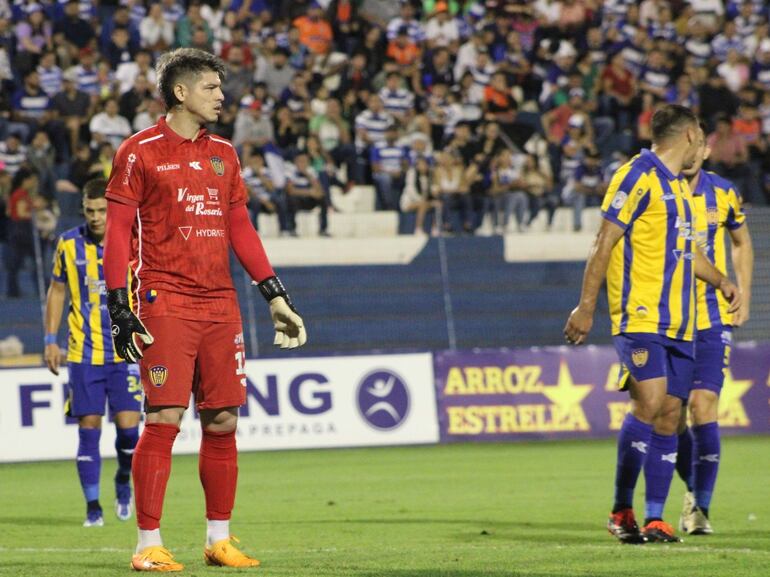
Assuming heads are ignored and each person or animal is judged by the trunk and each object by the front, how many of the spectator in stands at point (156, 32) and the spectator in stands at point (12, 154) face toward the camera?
2

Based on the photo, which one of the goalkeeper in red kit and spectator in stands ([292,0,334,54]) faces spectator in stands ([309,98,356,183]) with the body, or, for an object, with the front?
spectator in stands ([292,0,334,54])

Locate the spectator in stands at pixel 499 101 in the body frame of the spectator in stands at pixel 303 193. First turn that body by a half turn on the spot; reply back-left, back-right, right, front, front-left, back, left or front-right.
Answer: front-right

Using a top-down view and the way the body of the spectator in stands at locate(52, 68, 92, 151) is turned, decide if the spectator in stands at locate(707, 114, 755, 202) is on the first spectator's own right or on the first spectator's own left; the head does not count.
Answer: on the first spectator's own left

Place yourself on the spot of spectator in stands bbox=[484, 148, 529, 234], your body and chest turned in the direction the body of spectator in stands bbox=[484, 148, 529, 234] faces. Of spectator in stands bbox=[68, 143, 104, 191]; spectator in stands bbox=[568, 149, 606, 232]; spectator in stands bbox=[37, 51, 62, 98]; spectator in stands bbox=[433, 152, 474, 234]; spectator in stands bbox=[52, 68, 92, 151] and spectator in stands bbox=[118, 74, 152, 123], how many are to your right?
5

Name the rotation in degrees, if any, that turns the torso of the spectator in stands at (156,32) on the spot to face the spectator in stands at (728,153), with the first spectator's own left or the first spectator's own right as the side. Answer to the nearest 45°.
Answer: approximately 90° to the first spectator's own left

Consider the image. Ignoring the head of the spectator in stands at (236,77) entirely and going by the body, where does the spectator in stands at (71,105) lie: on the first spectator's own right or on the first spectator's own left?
on the first spectator's own right

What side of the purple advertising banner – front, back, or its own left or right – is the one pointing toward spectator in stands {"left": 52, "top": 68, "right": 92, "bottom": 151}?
back

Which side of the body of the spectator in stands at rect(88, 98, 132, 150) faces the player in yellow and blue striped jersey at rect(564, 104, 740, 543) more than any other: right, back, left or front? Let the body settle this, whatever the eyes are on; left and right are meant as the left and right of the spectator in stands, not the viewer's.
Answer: front

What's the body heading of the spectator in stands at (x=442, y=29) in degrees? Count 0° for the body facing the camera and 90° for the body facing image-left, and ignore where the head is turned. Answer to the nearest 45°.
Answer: approximately 0°

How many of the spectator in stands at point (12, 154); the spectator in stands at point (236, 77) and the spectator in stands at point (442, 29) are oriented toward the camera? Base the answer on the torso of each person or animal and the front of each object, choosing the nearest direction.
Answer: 3

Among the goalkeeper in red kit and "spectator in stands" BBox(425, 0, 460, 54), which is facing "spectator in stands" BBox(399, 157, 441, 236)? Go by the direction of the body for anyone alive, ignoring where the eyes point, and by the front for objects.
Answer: "spectator in stands" BBox(425, 0, 460, 54)
